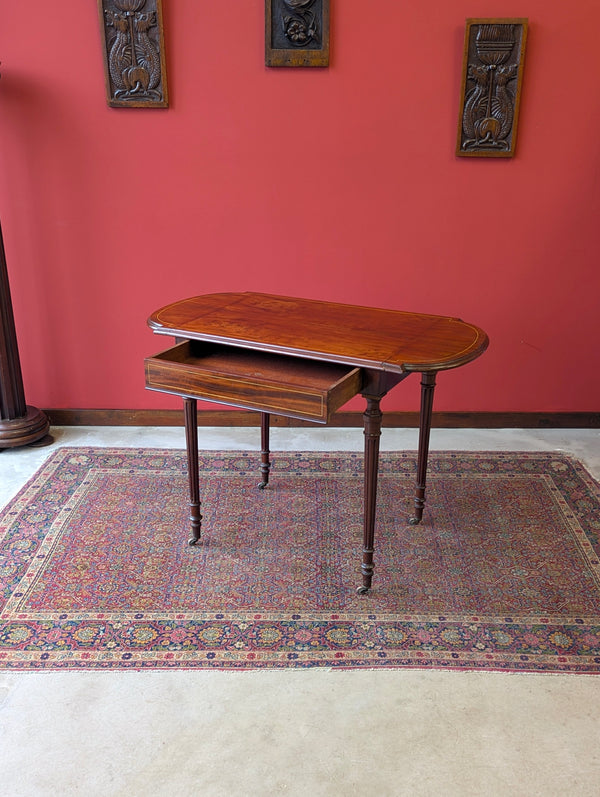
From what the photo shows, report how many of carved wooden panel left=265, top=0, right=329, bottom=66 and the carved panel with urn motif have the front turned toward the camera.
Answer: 2

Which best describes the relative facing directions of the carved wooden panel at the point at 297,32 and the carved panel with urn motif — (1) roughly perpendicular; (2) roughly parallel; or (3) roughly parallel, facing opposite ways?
roughly parallel

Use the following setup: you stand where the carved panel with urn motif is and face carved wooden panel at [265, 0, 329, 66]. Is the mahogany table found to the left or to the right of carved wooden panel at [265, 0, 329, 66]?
left

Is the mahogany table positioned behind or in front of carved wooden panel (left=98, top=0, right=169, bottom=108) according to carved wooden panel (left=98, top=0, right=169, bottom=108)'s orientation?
in front

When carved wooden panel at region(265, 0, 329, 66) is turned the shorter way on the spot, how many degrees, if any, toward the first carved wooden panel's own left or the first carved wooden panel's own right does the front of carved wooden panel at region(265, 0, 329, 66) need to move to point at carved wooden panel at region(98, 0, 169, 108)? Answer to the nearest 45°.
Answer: approximately 90° to the first carved wooden panel's own right

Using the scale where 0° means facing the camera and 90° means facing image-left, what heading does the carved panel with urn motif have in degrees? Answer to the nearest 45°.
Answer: approximately 0°

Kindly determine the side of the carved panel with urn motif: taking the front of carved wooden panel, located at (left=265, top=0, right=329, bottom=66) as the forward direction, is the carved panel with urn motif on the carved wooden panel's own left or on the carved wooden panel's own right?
on the carved wooden panel's own left

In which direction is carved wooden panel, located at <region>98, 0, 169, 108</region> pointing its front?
toward the camera

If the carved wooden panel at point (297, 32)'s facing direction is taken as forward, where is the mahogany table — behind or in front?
in front
